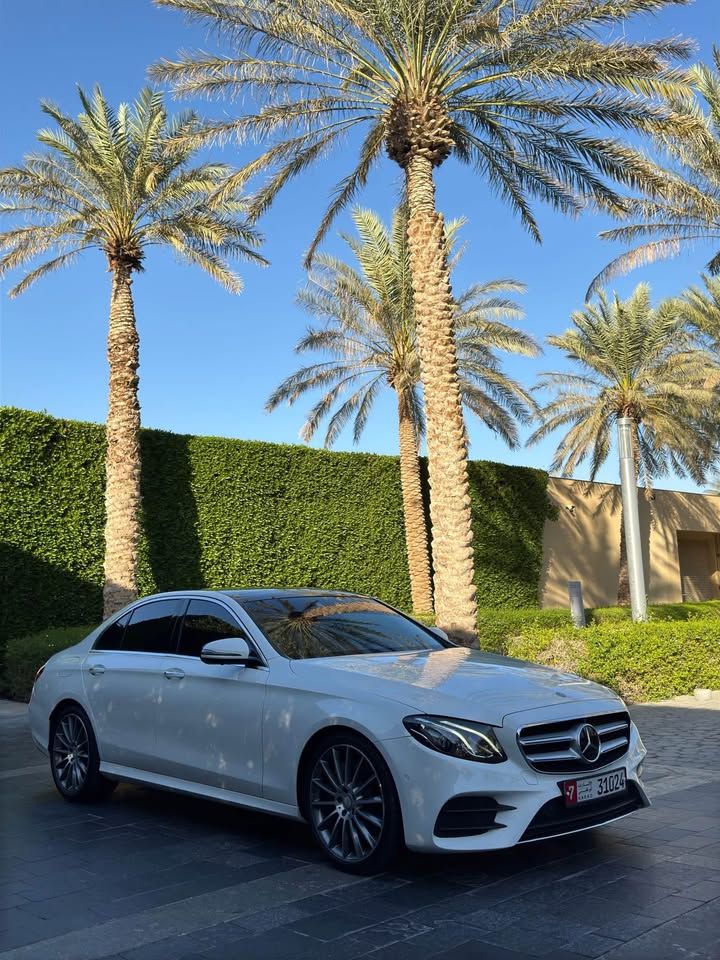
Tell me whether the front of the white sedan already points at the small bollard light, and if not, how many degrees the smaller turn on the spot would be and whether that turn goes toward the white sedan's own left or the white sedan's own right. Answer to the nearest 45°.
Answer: approximately 135° to the white sedan's own left

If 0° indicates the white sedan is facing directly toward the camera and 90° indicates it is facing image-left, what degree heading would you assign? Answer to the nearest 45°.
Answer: approximately 315°

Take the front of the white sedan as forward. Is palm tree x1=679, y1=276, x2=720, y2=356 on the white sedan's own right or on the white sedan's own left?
on the white sedan's own left

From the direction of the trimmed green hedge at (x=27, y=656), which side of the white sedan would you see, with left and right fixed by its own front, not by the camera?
back

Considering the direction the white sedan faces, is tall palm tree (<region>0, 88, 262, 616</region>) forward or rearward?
rearward

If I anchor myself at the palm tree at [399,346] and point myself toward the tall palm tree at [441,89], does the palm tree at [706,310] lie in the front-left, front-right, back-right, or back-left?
back-left

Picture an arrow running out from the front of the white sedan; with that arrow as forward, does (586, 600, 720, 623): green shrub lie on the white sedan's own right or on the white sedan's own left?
on the white sedan's own left

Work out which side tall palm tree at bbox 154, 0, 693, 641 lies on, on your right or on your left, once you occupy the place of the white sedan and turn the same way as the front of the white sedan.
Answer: on your left

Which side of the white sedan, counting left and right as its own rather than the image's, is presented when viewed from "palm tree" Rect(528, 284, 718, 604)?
left

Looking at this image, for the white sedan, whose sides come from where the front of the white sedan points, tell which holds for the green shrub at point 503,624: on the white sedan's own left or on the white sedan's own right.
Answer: on the white sedan's own left

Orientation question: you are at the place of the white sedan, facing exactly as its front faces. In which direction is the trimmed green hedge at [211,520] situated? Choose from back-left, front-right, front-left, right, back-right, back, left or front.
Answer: back-left
